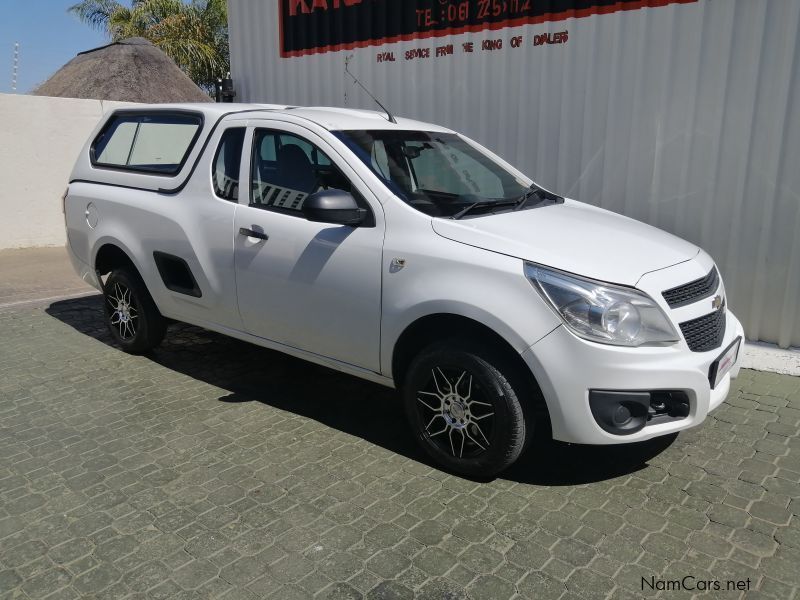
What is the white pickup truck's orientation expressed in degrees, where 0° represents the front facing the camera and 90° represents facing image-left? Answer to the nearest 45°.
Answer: approximately 315°

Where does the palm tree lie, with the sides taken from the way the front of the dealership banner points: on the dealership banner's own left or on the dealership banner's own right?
on the dealership banner's own right

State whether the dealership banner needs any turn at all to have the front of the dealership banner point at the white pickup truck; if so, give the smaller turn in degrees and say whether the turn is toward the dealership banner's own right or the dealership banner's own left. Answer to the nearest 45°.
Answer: approximately 45° to the dealership banner's own left

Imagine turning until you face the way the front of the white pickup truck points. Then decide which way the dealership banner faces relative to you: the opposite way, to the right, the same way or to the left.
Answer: to the right

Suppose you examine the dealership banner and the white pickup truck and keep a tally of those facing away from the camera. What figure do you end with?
0

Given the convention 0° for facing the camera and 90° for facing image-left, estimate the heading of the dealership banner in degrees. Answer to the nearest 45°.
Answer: approximately 45°

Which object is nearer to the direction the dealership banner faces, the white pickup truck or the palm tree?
the white pickup truck

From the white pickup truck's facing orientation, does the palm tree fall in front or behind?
behind
